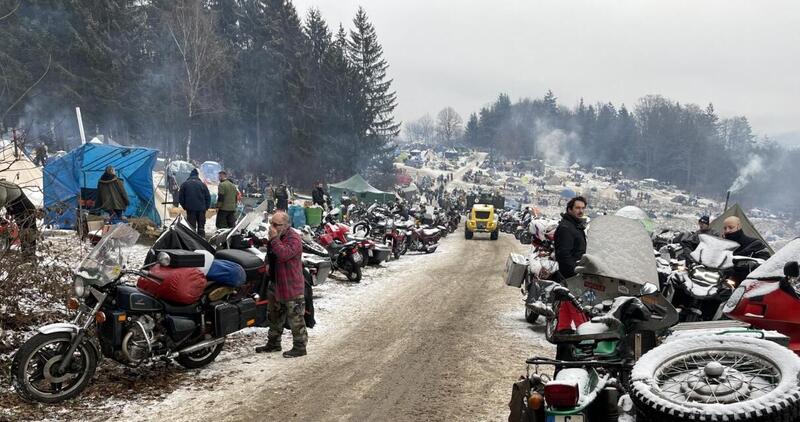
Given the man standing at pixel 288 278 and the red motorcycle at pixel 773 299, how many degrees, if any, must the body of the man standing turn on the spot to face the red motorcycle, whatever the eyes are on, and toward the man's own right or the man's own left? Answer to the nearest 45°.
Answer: approximately 135° to the man's own left

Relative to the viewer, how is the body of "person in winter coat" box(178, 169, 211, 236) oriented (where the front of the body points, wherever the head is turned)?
away from the camera

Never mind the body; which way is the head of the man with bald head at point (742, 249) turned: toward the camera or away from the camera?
toward the camera

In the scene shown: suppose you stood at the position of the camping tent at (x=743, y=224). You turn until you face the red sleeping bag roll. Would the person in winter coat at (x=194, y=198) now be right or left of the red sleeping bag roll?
right

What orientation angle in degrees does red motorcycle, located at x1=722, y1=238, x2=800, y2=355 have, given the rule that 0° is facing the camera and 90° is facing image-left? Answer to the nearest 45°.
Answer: approximately 90°

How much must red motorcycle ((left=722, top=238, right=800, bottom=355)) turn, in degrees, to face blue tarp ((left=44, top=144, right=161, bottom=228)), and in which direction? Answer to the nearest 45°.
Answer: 0° — it already faces it

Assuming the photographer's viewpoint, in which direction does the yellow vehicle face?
facing the viewer

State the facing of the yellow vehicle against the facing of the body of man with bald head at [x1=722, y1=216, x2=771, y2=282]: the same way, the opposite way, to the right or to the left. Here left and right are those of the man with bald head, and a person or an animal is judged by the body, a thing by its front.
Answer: to the left

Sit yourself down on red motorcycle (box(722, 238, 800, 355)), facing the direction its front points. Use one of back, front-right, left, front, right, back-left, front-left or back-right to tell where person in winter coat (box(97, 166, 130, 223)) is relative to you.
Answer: front

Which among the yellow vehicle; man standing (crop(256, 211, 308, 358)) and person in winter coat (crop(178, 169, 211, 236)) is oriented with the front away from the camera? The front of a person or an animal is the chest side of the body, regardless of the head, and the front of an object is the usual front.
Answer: the person in winter coat

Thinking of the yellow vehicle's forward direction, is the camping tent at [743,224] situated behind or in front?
in front

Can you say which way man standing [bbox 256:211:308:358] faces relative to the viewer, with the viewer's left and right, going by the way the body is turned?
facing to the left of the viewer

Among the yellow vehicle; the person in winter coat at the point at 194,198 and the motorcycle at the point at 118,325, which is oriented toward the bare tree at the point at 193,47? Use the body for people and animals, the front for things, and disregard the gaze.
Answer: the person in winter coat

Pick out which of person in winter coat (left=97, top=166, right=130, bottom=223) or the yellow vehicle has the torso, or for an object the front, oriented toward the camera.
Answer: the yellow vehicle
